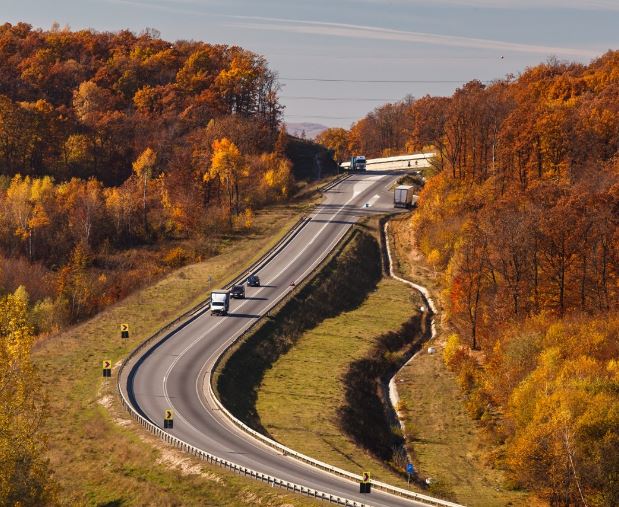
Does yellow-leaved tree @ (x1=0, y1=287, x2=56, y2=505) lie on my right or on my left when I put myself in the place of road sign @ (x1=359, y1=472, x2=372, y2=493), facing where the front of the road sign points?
on my right

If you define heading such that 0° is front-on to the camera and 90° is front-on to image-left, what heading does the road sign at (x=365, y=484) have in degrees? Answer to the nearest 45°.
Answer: approximately 0°
